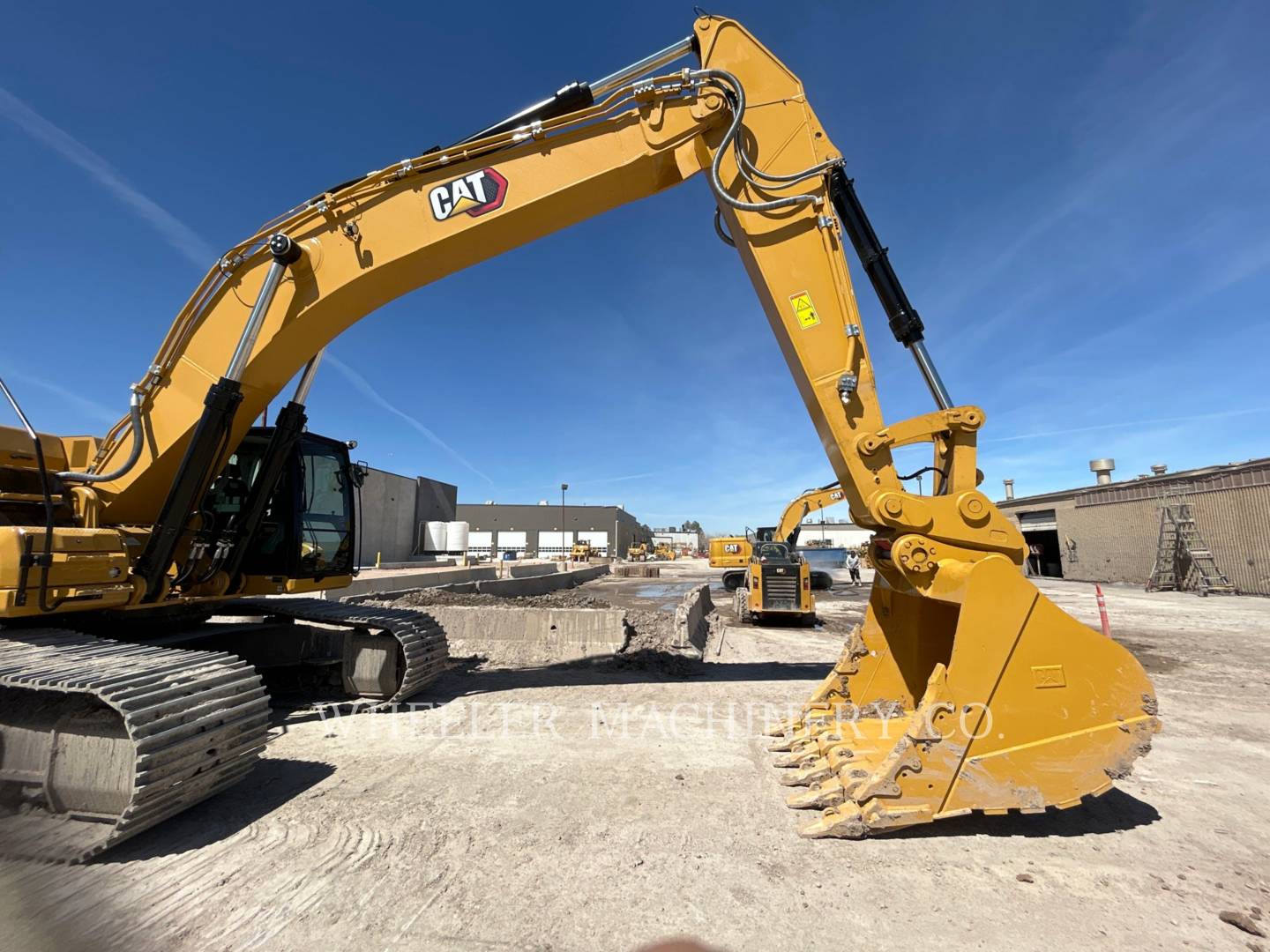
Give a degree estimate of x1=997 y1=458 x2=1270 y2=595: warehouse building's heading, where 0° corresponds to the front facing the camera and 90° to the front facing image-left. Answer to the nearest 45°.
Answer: approximately 45°

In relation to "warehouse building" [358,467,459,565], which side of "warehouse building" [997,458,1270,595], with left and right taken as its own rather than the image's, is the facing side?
front

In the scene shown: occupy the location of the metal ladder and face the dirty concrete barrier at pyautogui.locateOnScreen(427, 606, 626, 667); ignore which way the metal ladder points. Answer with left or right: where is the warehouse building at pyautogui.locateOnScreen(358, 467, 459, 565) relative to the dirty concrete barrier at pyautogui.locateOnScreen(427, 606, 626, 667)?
right

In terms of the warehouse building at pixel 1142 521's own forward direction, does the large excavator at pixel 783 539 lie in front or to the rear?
in front

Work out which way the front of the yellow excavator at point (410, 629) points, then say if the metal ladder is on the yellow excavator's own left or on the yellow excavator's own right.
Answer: on the yellow excavator's own left

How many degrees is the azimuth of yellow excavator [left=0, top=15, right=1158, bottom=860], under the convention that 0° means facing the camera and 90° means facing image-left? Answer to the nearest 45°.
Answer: approximately 315°

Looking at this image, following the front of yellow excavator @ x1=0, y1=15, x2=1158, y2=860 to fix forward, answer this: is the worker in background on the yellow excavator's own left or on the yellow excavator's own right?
on the yellow excavator's own left

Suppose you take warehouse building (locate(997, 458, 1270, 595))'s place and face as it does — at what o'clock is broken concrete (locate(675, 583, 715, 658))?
The broken concrete is roughly at 11 o'clock from the warehouse building.

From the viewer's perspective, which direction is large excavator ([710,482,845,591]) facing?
to the viewer's right

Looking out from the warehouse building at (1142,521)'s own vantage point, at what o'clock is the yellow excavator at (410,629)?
The yellow excavator is roughly at 11 o'clock from the warehouse building.

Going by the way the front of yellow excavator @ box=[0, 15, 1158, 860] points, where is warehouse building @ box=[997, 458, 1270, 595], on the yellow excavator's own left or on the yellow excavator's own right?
on the yellow excavator's own left

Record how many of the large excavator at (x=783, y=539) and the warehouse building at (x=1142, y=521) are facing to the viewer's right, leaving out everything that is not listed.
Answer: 1
